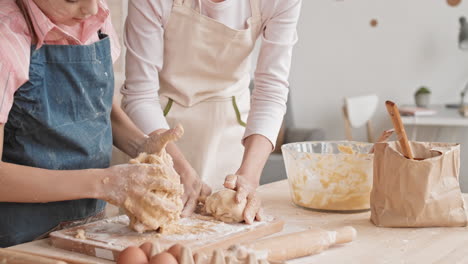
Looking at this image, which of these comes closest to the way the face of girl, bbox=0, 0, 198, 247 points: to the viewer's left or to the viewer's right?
to the viewer's right

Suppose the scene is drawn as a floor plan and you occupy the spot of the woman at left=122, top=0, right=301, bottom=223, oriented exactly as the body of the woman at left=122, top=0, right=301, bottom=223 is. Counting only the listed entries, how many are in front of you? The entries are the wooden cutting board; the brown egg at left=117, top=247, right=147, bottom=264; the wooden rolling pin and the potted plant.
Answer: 3

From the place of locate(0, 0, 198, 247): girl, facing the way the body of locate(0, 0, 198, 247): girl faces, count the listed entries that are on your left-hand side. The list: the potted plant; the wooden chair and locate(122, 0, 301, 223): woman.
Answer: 3

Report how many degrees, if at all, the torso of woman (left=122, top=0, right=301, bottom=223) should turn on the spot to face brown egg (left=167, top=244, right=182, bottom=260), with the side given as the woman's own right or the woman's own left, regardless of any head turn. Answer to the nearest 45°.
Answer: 0° — they already face it

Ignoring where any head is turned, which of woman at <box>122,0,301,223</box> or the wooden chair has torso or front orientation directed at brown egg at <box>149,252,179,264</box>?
the woman

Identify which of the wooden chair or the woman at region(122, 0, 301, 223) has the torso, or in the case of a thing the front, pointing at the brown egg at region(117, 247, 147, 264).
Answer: the woman
